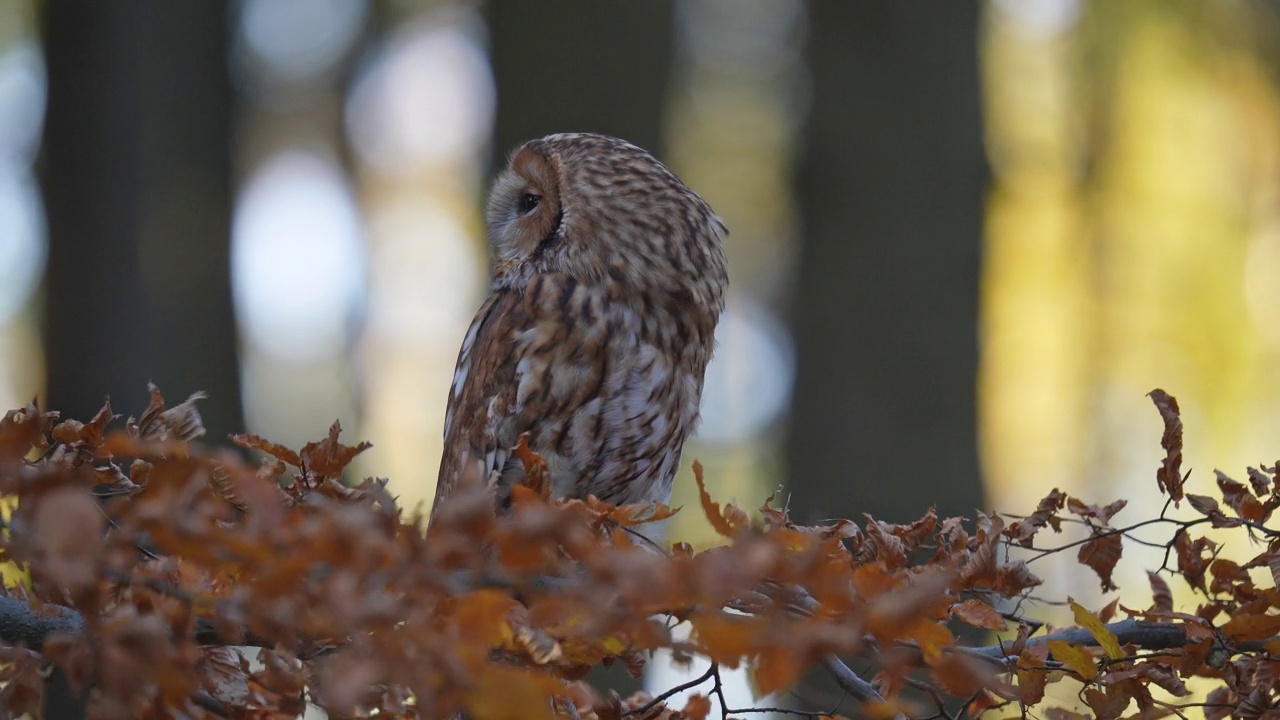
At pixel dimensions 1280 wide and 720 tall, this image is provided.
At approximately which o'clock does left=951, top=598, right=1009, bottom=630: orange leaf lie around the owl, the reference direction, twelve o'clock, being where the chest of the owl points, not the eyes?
The orange leaf is roughly at 1 o'clock from the owl.

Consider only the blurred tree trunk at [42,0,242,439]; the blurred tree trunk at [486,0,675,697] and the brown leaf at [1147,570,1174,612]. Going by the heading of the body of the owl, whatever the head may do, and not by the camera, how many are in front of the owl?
1

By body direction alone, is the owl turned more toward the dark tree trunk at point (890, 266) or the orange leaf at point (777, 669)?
the orange leaf

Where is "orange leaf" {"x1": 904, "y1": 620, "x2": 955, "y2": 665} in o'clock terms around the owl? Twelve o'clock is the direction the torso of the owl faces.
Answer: The orange leaf is roughly at 1 o'clock from the owl.

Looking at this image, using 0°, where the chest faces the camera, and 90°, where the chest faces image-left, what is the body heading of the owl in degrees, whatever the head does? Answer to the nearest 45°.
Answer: approximately 315°

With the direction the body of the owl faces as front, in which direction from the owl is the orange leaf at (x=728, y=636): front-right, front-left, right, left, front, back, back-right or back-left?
front-right

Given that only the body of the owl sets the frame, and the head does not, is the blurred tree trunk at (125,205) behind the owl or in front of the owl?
behind
